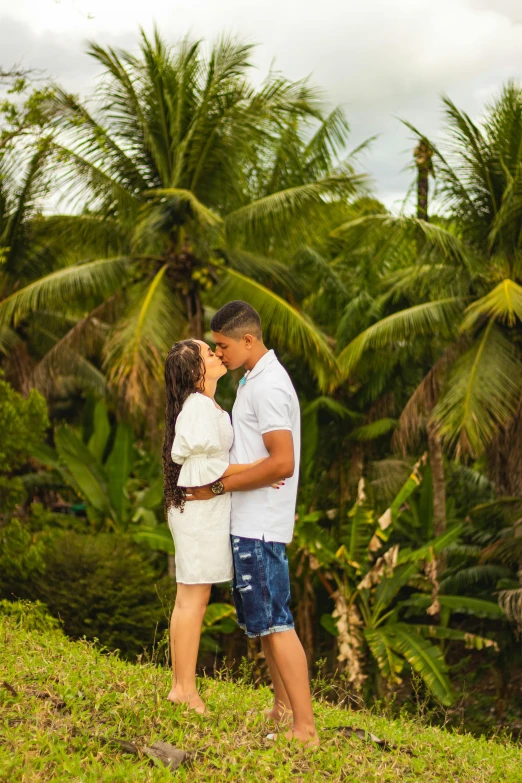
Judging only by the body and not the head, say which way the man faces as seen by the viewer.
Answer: to the viewer's left

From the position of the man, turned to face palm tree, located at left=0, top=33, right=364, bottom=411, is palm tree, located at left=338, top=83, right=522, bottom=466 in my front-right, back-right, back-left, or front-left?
front-right

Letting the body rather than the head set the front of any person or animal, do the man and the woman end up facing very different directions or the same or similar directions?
very different directions

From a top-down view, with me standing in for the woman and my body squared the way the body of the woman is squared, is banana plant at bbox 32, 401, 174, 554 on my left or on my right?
on my left

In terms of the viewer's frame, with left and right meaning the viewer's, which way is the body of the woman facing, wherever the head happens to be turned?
facing to the right of the viewer

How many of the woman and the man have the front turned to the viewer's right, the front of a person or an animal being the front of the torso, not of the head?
1

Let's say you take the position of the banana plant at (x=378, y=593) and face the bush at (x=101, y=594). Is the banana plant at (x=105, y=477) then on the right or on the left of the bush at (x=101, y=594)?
right

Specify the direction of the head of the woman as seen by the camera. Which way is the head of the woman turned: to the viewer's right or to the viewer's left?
to the viewer's right
